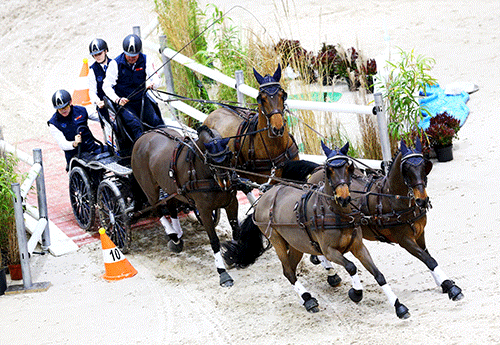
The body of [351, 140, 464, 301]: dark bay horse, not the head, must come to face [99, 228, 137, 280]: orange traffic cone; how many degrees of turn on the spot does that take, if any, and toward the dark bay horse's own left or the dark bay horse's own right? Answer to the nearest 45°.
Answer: approximately 135° to the dark bay horse's own right

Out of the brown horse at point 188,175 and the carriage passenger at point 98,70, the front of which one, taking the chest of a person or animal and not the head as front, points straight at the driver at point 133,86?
the carriage passenger at point 98,70

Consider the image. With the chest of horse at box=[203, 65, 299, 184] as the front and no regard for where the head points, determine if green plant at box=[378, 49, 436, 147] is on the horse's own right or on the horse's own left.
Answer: on the horse's own left

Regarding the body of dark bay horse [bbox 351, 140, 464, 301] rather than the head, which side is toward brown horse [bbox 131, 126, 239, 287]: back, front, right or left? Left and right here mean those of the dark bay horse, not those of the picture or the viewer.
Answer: back

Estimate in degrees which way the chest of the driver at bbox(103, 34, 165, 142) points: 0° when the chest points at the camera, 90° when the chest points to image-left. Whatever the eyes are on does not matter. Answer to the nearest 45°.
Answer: approximately 0°

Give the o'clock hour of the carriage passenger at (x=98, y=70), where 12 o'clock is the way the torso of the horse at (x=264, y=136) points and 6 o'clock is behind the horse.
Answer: The carriage passenger is roughly at 6 o'clock from the horse.

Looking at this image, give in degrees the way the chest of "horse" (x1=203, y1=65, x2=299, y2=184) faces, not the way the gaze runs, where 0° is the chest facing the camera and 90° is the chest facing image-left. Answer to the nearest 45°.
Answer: approximately 315°

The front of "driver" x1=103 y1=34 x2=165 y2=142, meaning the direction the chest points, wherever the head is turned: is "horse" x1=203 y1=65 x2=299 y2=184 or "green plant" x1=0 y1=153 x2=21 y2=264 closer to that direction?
the horse

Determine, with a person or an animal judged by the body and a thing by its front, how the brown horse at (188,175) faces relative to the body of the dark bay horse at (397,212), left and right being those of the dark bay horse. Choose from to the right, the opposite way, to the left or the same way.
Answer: the same way

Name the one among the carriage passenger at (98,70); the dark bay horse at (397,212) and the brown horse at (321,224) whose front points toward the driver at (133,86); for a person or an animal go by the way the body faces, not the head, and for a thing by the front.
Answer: the carriage passenger at (98,70)

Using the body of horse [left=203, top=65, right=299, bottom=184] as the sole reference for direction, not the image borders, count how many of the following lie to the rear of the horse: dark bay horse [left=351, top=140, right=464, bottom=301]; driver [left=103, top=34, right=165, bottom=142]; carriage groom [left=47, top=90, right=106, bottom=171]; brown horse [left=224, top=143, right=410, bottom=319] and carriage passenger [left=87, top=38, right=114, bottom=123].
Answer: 3

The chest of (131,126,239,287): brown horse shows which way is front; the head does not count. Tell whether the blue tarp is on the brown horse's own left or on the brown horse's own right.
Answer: on the brown horse's own left

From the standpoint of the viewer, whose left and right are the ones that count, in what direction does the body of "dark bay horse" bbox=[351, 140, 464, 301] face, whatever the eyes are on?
facing the viewer and to the right of the viewer

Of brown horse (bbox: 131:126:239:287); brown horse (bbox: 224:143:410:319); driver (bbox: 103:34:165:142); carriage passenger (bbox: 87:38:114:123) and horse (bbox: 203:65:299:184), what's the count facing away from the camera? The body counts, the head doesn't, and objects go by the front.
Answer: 0

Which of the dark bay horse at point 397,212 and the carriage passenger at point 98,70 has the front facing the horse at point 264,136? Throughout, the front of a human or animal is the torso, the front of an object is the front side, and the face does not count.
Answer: the carriage passenger

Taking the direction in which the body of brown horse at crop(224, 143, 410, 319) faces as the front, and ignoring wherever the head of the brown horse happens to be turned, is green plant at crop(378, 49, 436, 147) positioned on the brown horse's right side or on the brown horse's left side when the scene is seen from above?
on the brown horse's left side

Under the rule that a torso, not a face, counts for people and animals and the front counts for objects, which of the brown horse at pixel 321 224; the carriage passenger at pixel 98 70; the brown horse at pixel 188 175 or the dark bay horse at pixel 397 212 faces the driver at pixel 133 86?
the carriage passenger at pixel 98 70
